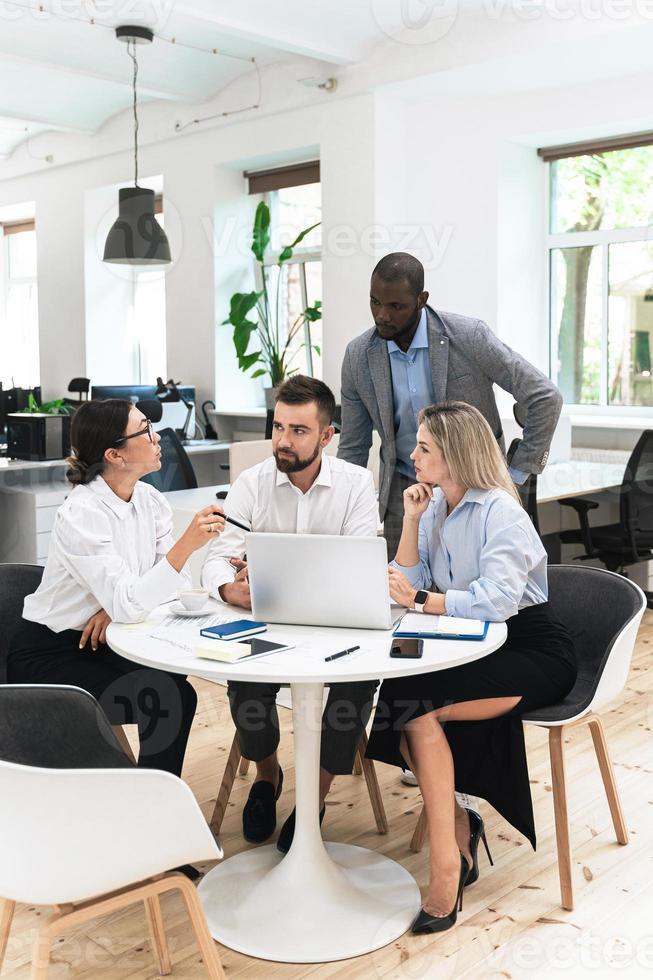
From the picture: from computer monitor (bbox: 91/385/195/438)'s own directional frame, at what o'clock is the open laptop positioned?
The open laptop is roughly at 12 o'clock from the computer monitor.

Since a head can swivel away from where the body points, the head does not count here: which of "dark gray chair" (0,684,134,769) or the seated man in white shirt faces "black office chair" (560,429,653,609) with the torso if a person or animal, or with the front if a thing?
the dark gray chair

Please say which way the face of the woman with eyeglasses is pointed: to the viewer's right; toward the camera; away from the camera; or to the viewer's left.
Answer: to the viewer's right

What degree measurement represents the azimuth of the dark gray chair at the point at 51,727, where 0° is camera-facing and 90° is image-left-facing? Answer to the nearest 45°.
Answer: approximately 225°

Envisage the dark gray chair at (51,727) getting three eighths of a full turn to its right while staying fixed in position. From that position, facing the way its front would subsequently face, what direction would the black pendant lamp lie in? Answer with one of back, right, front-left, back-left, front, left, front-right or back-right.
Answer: back

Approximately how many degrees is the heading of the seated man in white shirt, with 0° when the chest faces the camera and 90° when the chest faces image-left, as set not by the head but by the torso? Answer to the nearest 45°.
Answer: approximately 0°

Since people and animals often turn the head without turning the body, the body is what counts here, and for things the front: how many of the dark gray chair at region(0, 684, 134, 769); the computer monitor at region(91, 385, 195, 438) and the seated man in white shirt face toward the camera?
2

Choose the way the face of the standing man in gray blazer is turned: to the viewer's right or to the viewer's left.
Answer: to the viewer's left

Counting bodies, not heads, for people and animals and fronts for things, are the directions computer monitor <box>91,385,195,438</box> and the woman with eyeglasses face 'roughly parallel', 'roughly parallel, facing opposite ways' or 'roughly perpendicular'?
roughly perpendicular

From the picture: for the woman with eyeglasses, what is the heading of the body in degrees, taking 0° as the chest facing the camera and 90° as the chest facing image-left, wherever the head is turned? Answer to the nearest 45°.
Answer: approximately 270°

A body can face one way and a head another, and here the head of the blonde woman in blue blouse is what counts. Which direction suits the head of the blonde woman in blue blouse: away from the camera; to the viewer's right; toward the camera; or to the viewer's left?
to the viewer's left

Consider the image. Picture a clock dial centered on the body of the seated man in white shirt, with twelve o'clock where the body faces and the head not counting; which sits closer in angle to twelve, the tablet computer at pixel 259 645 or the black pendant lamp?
the tablet computer

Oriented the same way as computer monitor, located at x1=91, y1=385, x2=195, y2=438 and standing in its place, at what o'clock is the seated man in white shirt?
The seated man in white shirt is roughly at 12 o'clock from the computer monitor.
